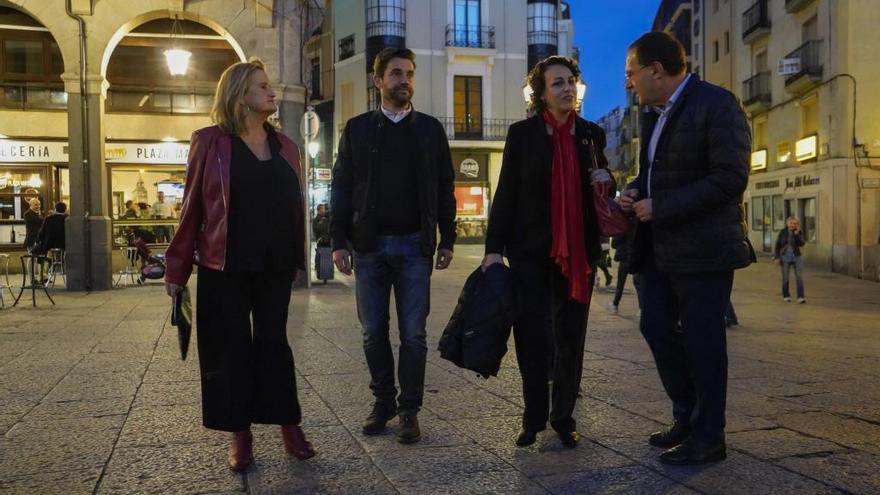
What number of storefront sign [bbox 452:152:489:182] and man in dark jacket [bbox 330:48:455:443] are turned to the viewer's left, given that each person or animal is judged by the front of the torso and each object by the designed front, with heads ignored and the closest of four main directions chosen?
0

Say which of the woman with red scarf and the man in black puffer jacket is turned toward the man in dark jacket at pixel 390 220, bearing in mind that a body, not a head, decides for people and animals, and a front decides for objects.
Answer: the man in black puffer jacket

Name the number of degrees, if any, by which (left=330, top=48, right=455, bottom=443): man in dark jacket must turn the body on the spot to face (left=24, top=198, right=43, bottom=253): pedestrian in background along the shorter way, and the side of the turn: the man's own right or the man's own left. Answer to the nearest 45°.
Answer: approximately 135° to the man's own right

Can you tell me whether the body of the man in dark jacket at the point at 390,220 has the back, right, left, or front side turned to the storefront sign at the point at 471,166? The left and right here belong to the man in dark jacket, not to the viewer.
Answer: back

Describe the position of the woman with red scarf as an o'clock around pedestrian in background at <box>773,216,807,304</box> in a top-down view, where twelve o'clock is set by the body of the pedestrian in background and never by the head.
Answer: The woman with red scarf is roughly at 12 o'clock from the pedestrian in background.

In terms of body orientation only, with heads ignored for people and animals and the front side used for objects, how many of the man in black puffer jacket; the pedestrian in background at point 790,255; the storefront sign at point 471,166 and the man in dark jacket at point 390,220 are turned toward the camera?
3

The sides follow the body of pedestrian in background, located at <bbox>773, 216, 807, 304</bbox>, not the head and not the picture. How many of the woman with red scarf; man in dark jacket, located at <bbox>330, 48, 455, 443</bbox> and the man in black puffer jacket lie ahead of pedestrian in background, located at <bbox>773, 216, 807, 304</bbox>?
3

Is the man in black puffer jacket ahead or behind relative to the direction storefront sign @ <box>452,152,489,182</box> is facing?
ahead

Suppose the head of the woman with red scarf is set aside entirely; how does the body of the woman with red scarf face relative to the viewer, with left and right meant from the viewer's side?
facing the viewer and to the right of the viewer

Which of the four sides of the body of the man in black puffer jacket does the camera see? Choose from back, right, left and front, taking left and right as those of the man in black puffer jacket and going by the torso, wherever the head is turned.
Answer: left

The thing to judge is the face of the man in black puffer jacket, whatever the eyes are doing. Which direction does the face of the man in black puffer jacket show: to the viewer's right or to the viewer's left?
to the viewer's left

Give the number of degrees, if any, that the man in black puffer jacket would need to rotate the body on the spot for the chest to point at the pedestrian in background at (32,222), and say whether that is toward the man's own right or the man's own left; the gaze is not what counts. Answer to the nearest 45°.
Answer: approximately 45° to the man's own right

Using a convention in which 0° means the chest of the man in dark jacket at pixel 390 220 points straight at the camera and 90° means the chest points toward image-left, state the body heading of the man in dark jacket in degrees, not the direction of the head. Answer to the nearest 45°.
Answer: approximately 0°

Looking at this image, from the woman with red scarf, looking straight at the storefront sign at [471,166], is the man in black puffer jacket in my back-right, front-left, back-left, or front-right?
back-right

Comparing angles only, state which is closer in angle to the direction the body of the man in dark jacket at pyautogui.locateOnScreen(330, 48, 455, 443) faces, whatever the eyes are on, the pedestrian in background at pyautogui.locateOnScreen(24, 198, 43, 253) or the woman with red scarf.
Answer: the woman with red scarf
